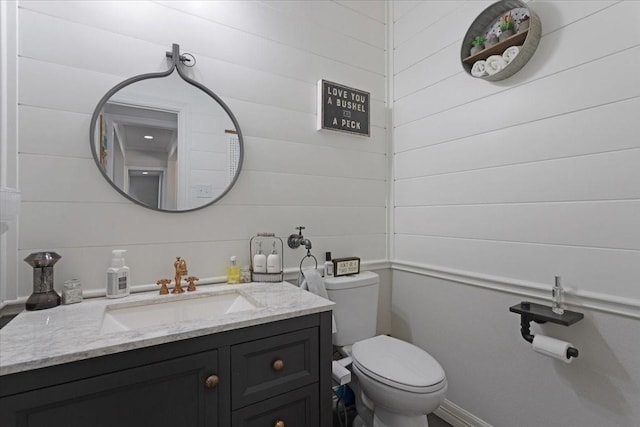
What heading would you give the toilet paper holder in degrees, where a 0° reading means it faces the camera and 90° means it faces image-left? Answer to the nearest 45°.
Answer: approximately 45°

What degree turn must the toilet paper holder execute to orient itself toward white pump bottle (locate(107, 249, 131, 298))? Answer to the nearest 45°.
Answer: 0° — it already faces it

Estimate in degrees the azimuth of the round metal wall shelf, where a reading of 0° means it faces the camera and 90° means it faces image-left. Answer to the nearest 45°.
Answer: approximately 45°

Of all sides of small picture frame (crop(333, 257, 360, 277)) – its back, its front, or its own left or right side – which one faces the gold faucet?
right

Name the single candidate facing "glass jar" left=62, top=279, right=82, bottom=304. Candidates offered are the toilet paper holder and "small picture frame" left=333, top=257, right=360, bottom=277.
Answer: the toilet paper holder

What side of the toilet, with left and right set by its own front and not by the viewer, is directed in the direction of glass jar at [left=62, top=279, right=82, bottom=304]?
right

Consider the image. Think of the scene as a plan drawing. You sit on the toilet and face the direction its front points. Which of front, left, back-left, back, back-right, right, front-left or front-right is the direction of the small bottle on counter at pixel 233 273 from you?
back-right
